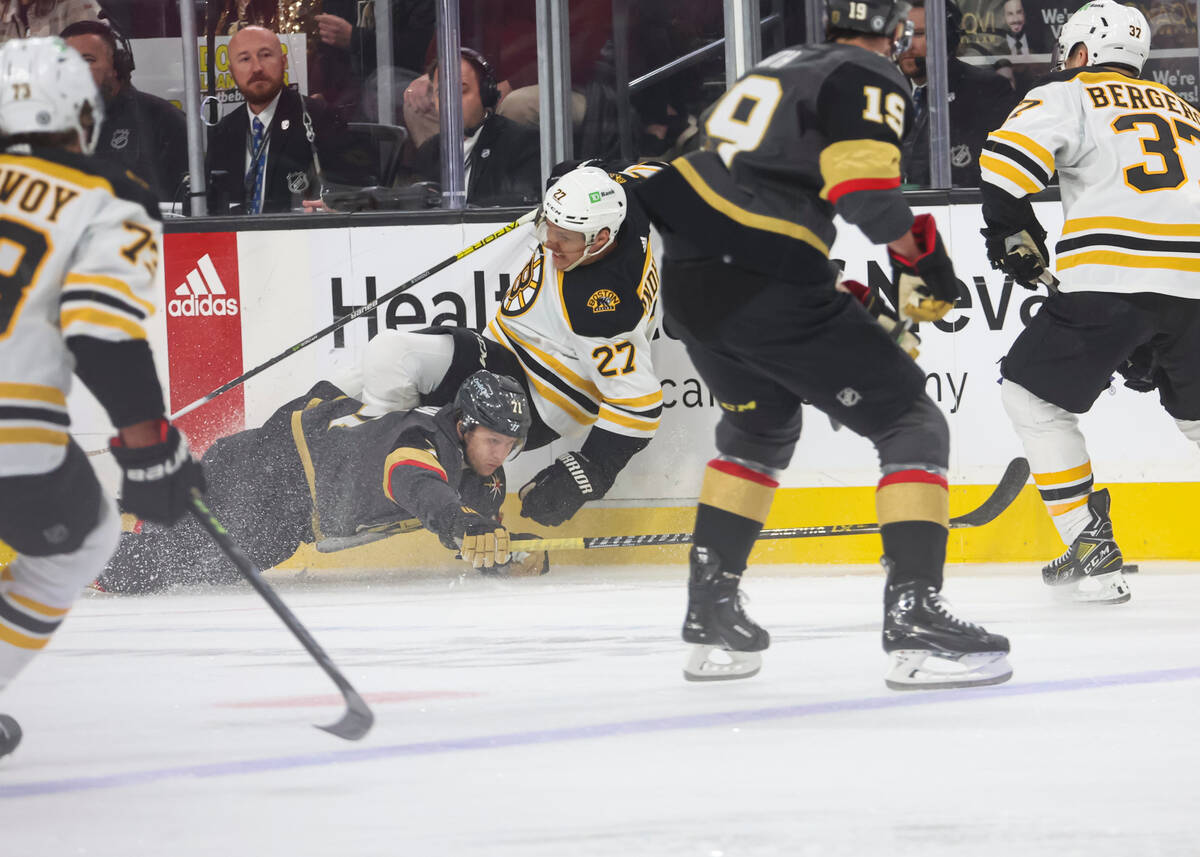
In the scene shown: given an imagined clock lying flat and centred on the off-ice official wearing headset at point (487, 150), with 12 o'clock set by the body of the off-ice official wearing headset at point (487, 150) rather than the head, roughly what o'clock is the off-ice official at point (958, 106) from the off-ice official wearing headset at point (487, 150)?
the off-ice official at point (958, 106) is roughly at 8 o'clock from the off-ice official wearing headset at point (487, 150).

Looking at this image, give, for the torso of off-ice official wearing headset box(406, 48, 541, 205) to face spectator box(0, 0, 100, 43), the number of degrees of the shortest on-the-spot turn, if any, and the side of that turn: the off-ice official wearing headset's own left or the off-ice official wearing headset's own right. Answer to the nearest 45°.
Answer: approximately 45° to the off-ice official wearing headset's own right

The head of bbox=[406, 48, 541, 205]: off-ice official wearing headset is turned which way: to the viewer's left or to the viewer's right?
to the viewer's left

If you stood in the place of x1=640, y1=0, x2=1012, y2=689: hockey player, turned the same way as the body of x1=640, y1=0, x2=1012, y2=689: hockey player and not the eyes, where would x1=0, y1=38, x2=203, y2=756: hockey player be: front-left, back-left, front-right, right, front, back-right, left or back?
back

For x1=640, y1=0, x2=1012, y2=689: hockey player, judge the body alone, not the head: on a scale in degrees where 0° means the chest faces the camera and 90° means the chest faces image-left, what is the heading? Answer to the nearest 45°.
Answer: approximately 225°

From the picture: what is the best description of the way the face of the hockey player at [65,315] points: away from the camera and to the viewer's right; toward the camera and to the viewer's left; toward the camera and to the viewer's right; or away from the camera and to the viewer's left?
away from the camera and to the viewer's right

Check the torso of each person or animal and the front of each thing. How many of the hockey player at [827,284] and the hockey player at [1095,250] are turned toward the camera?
0

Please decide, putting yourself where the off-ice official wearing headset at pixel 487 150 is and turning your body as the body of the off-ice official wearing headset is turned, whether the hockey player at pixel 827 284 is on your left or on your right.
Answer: on your left

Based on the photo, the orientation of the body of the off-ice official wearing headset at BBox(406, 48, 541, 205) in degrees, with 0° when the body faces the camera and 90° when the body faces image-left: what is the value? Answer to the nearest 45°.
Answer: approximately 45°

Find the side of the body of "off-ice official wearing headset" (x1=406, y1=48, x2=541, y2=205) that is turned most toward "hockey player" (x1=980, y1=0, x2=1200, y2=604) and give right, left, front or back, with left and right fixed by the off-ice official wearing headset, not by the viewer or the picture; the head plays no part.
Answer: left
